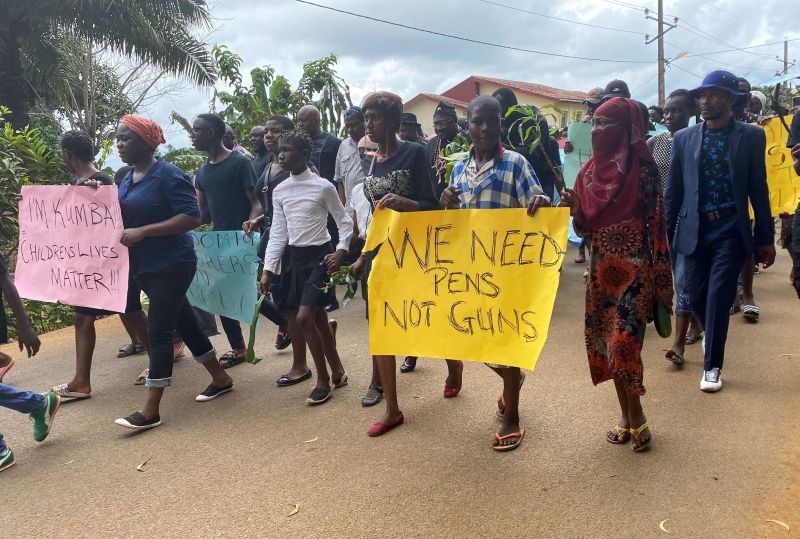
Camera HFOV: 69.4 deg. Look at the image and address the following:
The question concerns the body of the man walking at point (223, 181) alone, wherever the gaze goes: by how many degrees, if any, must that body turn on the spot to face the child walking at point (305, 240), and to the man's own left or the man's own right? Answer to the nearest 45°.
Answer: approximately 90° to the man's own left

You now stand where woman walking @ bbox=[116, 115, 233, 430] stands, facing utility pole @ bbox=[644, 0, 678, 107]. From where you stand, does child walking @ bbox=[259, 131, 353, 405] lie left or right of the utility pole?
right

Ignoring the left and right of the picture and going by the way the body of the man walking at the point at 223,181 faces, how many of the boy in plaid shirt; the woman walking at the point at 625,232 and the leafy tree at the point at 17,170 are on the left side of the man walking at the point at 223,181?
2

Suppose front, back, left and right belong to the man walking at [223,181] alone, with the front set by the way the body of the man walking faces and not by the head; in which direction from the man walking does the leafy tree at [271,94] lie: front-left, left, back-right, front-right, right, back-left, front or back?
back-right

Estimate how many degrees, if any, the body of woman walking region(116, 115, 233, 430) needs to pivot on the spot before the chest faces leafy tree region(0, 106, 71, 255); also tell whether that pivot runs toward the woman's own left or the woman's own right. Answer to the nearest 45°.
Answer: approximately 90° to the woman's own right

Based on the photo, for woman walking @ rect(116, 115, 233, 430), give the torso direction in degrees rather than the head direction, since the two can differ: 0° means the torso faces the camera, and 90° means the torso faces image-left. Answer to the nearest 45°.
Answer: approximately 45°

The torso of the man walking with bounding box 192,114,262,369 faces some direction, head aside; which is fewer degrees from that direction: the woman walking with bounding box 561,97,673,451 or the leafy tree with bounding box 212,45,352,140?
the woman walking

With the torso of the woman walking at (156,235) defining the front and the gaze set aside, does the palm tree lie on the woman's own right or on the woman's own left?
on the woman's own right
